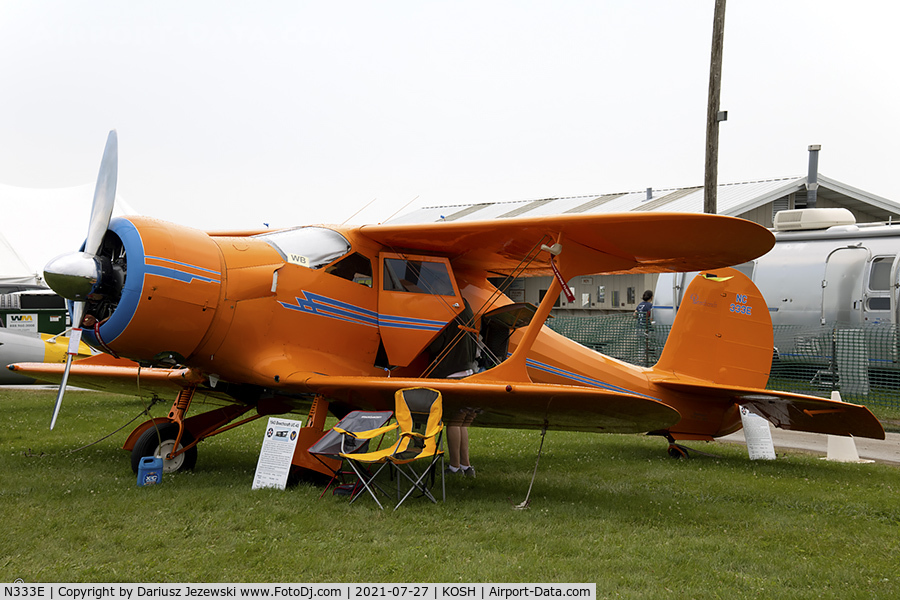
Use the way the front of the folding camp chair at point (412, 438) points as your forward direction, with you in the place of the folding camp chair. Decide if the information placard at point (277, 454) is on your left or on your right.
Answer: on your right

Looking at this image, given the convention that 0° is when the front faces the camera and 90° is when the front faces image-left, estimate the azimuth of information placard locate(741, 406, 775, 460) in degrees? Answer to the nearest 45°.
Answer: approximately 0°

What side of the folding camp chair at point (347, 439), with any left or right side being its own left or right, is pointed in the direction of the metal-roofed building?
back

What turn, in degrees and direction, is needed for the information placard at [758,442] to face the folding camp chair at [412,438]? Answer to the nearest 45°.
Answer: approximately 45° to its right

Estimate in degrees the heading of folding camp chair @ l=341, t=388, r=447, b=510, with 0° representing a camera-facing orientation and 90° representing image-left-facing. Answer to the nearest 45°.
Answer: approximately 45°

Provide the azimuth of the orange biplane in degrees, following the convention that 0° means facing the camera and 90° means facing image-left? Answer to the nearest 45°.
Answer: approximately 45°

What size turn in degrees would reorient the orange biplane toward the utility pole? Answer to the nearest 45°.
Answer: approximately 180°

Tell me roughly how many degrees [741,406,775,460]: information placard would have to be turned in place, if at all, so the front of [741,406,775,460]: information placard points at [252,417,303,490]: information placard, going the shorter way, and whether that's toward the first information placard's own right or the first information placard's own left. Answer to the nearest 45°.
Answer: approximately 45° to the first information placard's own right

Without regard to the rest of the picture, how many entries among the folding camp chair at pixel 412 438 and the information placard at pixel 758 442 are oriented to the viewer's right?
0

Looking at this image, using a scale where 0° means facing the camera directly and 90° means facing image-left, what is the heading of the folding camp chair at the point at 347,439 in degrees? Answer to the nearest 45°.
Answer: approximately 45°
